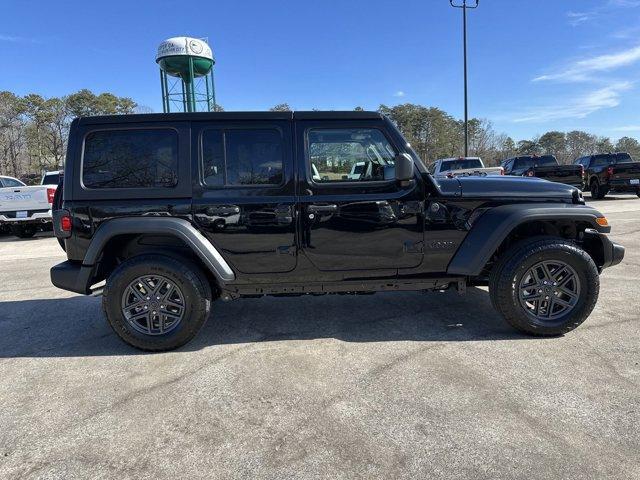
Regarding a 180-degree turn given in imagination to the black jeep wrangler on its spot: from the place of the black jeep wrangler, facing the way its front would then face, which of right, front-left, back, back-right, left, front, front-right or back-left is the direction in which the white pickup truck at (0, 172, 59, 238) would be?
front-right

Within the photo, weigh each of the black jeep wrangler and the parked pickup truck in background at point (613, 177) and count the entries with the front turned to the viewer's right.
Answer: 1

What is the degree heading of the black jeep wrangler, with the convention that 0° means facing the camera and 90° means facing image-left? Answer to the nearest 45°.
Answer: approximately 270°
